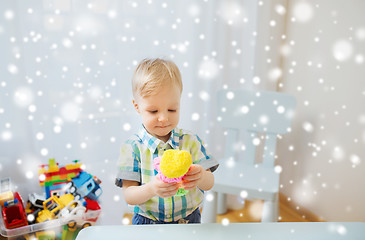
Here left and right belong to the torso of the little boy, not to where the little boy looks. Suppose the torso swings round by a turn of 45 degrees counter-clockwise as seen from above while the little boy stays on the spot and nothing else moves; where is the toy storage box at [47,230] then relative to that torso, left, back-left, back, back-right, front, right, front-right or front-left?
back

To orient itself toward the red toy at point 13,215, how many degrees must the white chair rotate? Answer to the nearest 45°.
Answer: approximately 45° to its right

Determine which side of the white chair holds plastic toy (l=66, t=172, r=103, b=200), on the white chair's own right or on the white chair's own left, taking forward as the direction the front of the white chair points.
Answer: on the white chair's own right

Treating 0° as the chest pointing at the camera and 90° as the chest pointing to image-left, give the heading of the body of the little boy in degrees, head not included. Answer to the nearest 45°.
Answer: approximately 0°

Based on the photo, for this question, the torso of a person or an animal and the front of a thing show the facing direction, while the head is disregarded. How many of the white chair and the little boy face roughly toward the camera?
2

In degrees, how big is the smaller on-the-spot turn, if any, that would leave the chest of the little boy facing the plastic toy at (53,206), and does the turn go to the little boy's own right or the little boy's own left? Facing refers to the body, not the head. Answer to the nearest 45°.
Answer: approximately 135° to the little boy's own right

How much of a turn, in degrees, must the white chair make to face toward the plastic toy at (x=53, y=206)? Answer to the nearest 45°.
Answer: approximately 45° to its right

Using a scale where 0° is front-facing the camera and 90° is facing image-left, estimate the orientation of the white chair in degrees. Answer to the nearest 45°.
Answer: approximately 0°
